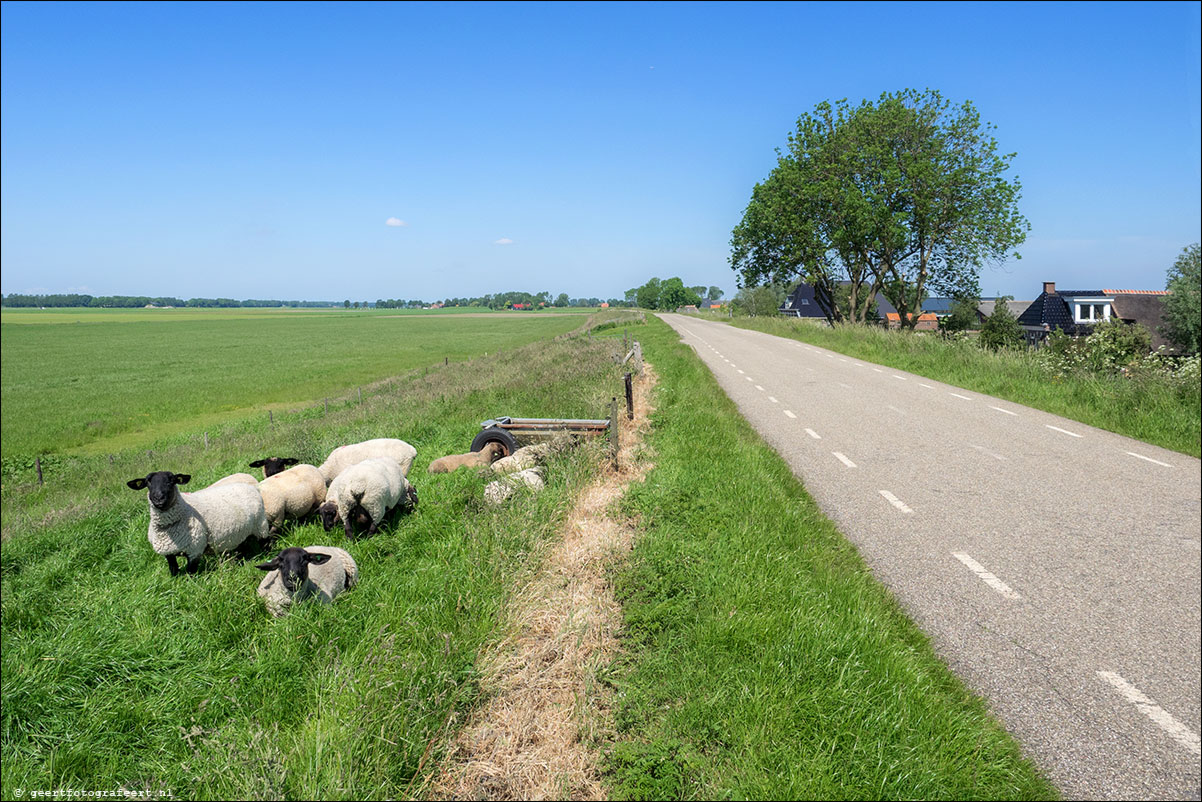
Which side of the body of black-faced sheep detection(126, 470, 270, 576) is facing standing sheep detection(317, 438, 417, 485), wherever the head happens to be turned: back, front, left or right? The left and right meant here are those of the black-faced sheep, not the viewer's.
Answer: back

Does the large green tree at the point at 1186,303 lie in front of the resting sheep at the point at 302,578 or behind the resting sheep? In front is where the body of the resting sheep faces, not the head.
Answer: behind

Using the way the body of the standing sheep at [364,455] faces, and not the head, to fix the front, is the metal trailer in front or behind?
behind

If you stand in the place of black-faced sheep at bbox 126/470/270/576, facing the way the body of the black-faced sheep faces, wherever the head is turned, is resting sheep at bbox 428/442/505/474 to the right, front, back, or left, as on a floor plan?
back

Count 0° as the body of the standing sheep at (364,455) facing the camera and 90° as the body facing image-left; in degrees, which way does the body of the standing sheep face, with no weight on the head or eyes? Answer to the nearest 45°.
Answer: approximately 90°
